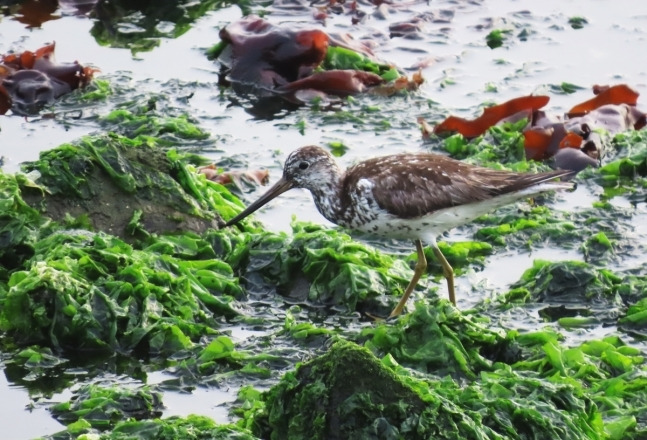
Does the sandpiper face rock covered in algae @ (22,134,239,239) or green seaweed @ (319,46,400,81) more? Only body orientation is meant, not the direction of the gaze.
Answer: the rock covered in algae

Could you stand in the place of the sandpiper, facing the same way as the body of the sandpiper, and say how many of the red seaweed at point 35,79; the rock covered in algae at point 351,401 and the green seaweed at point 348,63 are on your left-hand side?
1

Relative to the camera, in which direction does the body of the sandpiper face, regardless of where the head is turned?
to the viewer's left

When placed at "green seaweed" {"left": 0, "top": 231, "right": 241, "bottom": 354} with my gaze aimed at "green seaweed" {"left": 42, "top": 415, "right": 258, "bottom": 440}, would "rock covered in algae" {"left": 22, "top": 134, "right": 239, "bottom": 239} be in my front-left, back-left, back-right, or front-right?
back-left

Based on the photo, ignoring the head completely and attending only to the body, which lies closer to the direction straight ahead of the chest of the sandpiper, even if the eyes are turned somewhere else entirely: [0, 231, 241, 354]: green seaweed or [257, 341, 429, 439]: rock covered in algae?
the green seaweed

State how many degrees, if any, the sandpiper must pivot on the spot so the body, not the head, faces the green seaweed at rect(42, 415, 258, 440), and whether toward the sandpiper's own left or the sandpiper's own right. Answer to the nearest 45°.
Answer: approximately 45° to the sandpiper's own left

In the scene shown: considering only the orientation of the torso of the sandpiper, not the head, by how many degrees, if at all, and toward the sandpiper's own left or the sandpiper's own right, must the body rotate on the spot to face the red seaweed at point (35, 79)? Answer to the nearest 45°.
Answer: approximately 45° to the sandpiper's own right

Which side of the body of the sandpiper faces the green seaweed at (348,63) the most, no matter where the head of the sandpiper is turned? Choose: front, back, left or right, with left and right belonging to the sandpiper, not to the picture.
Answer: right

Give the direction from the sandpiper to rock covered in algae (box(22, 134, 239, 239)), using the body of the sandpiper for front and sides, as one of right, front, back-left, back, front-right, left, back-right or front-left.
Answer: front

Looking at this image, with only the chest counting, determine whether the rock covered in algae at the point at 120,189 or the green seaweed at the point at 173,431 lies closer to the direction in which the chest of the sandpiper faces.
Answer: the rock covered in algae

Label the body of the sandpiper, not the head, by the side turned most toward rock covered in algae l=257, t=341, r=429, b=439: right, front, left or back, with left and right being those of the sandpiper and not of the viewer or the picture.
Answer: left

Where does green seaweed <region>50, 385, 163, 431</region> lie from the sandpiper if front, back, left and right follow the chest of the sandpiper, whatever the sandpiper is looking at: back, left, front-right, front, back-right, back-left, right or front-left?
front-left

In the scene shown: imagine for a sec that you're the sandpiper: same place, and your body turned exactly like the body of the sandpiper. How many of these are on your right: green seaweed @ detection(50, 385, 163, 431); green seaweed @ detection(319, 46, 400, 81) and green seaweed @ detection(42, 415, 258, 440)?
1

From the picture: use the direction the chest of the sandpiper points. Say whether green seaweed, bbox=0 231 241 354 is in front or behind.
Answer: in front

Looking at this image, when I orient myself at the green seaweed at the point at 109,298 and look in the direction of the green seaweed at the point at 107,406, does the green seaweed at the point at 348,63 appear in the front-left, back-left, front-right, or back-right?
back-left

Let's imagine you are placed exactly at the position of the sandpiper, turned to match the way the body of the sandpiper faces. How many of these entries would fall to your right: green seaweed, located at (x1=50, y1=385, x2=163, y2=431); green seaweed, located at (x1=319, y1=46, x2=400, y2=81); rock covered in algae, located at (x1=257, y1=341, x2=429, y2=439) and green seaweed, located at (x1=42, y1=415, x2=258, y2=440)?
1

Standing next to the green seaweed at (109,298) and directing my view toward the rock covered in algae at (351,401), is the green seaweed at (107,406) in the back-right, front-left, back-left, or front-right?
front-right
